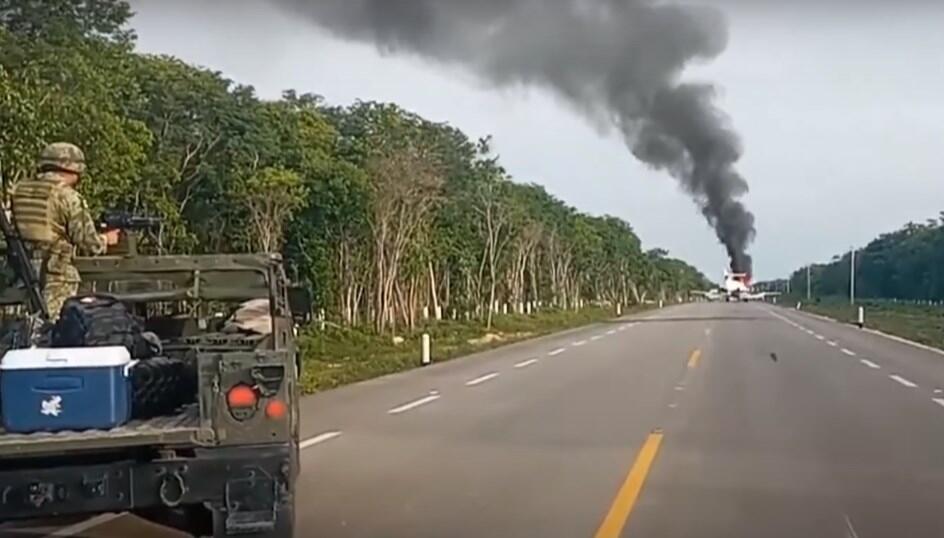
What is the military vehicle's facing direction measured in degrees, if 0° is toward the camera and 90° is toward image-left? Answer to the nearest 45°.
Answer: approximately 180°

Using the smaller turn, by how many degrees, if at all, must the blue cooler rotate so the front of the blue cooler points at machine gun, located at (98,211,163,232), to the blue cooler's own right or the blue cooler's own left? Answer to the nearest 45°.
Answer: approximately 180°

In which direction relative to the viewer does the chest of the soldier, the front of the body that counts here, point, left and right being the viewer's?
facing away from the viewer and to the right of the viewer

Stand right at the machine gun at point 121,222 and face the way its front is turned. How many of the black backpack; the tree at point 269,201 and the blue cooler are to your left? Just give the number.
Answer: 1

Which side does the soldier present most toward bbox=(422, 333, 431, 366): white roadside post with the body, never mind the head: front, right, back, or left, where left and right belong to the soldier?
front

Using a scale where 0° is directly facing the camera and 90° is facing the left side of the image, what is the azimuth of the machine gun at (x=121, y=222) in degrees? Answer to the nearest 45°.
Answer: approximately 270°

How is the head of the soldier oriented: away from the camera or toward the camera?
away from the camera

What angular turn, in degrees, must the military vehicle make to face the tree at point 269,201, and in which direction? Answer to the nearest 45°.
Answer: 0° — it already faces it

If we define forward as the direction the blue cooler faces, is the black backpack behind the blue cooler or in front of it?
behind

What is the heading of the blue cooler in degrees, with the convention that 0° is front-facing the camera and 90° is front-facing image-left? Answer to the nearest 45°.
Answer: approximately 0°

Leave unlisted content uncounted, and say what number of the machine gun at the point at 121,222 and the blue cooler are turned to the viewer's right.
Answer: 1

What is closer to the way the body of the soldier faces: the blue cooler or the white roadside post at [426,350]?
the white roadside post
